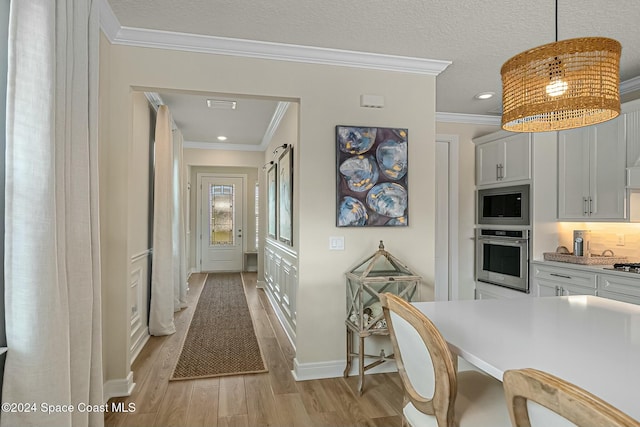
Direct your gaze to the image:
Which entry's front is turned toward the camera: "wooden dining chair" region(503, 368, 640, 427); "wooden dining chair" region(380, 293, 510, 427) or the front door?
the front door

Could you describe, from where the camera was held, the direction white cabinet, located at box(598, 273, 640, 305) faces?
facing the viewer and to the left of the viewer

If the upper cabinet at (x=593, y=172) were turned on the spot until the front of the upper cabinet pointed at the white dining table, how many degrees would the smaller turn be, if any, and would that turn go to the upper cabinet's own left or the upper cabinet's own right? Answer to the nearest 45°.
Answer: approximately 45° to the upper cabinet's own left

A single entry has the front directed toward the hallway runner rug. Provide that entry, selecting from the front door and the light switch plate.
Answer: the front door

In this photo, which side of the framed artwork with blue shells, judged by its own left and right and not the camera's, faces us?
front

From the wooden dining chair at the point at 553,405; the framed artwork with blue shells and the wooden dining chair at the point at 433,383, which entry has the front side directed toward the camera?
the framed artwork with blue shells

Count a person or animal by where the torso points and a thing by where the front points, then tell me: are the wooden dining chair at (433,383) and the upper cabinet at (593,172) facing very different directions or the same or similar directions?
very different directions

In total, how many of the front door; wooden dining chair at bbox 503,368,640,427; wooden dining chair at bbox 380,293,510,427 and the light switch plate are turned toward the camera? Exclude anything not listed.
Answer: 2

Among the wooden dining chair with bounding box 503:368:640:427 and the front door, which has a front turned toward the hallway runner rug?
the front door

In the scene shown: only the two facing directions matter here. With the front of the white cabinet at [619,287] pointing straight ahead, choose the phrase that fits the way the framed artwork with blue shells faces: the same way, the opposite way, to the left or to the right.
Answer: to the left

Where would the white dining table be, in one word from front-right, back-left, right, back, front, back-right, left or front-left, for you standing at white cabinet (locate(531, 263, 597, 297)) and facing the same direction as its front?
front-left

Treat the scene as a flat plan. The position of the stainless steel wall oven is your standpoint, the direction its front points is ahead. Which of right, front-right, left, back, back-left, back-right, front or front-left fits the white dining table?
front-left

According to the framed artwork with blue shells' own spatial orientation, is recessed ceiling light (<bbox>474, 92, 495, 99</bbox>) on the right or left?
on its left

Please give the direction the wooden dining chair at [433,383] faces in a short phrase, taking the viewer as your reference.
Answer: facing away from the viewer and to the right of the viewer

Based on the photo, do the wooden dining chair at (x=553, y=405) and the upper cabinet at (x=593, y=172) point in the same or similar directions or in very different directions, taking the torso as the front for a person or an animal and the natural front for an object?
very different directions

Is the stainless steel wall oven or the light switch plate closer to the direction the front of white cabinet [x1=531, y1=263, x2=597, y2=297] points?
the light switch plate

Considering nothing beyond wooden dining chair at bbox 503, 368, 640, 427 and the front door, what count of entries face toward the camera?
1
